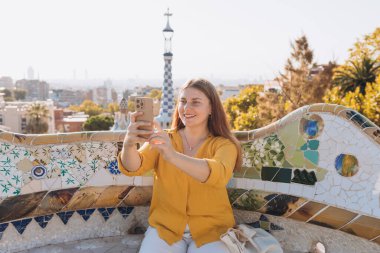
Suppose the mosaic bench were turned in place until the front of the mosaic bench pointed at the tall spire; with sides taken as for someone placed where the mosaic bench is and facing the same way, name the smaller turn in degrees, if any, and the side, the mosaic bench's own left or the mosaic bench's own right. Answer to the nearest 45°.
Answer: approximately 180°

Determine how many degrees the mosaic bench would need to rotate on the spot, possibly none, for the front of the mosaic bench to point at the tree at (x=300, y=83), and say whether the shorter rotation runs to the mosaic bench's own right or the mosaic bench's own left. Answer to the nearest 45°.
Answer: approximately 180°

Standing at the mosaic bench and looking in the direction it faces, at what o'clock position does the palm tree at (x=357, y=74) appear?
The palm tree is roughly at 7 o'clock from the mosaic bench.

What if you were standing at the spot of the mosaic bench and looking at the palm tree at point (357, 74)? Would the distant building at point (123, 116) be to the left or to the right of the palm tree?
left

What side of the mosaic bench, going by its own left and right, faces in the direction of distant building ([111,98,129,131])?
back

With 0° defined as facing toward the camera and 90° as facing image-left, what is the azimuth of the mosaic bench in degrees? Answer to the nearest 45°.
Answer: approximately 0°

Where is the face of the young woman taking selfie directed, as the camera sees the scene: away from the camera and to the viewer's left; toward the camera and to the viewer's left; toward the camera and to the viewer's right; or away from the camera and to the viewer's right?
toward the camera and to the viewer's left

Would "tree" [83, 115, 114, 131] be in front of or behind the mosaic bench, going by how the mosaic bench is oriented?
behind
